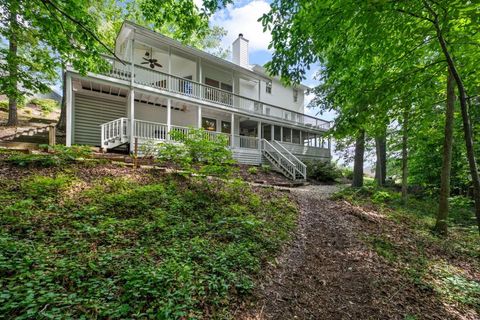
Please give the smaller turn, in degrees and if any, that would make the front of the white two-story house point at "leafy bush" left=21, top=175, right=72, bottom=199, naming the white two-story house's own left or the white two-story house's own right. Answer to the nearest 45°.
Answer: approximately 45° to the white two-story house's own right

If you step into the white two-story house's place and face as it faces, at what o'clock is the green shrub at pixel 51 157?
The green shrub is roughly at 2 o'clock from the white two-story house.

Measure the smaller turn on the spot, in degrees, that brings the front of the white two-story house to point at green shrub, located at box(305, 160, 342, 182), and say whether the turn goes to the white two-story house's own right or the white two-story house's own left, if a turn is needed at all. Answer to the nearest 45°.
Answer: approximately 45° to the white two-story house's own left

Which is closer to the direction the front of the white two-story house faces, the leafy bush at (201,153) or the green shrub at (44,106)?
the leafy bush

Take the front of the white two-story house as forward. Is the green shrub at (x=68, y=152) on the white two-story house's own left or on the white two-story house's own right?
on the white two-story house's own right
